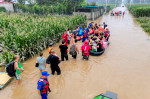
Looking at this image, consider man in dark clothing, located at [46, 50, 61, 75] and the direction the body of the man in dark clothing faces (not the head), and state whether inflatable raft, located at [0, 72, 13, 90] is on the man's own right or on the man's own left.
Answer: on the man's own left

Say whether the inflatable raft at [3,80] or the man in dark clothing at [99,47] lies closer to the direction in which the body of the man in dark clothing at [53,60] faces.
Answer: the man in dark clothing

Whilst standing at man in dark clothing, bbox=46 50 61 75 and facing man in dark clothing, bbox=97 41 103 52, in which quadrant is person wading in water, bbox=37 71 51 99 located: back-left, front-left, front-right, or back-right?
back-right

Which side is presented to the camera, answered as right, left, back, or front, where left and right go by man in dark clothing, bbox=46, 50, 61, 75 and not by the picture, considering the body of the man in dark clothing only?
back

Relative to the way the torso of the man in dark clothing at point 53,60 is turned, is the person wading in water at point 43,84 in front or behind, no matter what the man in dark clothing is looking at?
behind

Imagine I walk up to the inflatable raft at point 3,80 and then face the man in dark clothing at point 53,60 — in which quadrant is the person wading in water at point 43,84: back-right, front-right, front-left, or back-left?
front-right
